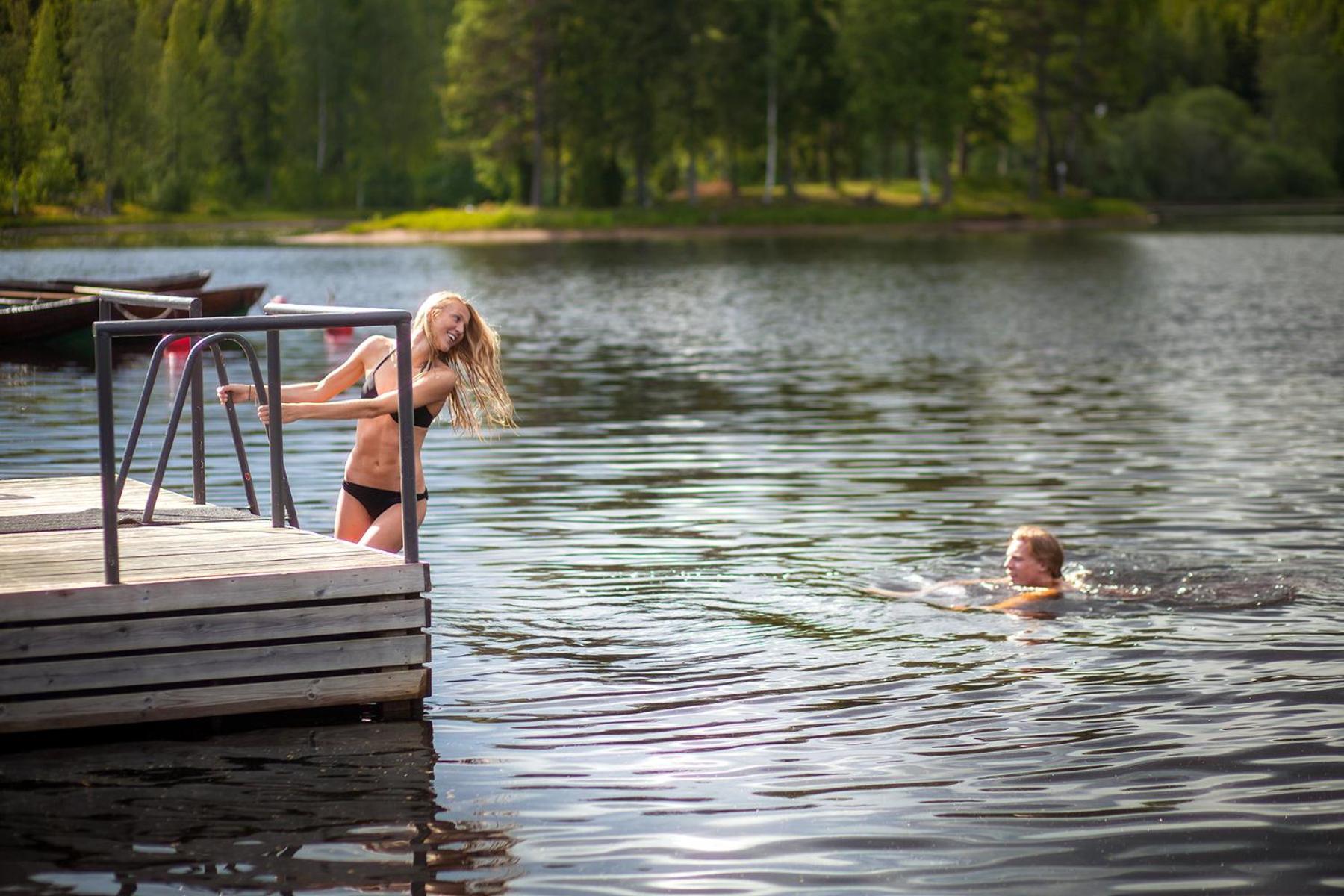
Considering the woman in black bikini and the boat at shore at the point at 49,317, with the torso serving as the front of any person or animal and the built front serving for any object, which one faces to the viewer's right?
the boat at shore

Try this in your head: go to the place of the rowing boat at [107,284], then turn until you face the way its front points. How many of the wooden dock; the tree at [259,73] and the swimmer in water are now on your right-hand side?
2

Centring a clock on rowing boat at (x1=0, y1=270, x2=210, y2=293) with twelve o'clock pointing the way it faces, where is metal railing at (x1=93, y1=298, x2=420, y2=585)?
The metal railing is roughly at 3 o'clock from the rowing boat.

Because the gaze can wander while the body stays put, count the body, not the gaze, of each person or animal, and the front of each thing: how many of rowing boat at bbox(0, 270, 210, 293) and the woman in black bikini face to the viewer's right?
1

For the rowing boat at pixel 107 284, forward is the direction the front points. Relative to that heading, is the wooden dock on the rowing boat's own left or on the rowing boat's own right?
on the rowing boat's own right

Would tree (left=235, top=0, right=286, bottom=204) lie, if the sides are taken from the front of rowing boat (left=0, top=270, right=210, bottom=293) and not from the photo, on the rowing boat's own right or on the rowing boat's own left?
on the rowing boat's own left

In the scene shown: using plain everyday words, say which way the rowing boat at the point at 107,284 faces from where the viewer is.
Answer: facing to the right of the viewer

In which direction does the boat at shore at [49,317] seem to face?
to the viewer's right

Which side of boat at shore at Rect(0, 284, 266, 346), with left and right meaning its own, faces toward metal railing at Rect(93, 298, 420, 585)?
right

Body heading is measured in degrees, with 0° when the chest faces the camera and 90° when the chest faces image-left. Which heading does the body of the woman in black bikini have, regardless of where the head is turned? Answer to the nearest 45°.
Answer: approximately 45°

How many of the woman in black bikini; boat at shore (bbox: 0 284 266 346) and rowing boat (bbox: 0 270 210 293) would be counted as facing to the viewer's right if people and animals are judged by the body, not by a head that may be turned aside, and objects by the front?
2
